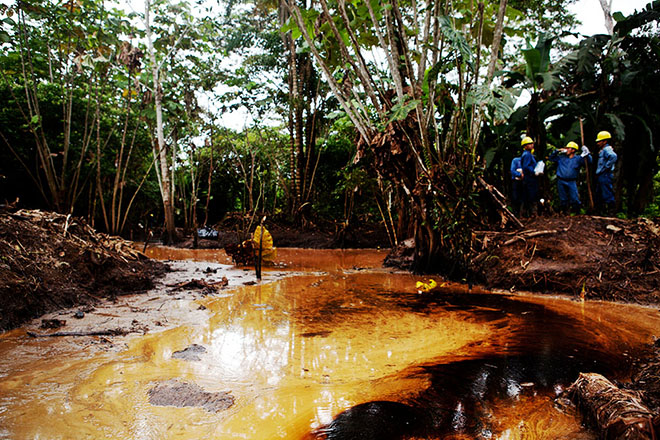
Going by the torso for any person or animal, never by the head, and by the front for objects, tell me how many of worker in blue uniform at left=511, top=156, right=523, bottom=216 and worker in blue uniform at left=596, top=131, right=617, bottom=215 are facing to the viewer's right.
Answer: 1

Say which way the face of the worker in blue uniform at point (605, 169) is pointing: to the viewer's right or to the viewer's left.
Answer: to the viewer's left

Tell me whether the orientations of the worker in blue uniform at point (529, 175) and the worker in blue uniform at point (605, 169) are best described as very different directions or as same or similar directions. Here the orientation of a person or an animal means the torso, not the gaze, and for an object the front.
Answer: very different directions

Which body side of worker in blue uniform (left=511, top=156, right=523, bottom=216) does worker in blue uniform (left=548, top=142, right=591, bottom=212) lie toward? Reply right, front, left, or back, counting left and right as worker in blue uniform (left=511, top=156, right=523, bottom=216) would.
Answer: front

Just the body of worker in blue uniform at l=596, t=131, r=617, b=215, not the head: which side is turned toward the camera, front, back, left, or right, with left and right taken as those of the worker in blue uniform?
left

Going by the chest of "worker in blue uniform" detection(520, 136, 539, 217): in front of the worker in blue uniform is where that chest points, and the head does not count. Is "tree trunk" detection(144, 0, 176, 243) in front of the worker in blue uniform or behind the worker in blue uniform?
behind

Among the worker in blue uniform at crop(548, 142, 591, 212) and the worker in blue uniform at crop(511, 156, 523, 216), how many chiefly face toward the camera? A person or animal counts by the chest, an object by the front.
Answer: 1

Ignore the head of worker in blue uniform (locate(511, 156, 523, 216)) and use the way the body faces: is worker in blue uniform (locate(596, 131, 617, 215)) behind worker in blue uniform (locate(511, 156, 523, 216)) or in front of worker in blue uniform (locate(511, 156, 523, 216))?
in front

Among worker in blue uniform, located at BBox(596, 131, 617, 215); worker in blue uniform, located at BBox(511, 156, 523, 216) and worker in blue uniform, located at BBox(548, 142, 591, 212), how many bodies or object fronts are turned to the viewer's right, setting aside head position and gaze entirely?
1

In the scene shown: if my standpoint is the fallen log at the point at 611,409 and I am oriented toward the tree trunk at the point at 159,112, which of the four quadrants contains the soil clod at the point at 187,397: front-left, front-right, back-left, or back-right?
front-left

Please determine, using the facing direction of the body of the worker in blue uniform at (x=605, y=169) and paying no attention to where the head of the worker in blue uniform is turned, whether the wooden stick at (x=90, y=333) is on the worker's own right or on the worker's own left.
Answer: on the worker's own left

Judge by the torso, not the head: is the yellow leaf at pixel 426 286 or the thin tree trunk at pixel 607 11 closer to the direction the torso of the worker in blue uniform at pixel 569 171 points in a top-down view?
the yellow leaf

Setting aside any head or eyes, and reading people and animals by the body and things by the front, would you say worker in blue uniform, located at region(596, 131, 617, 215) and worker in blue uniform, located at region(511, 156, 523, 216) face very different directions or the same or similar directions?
very different directions
